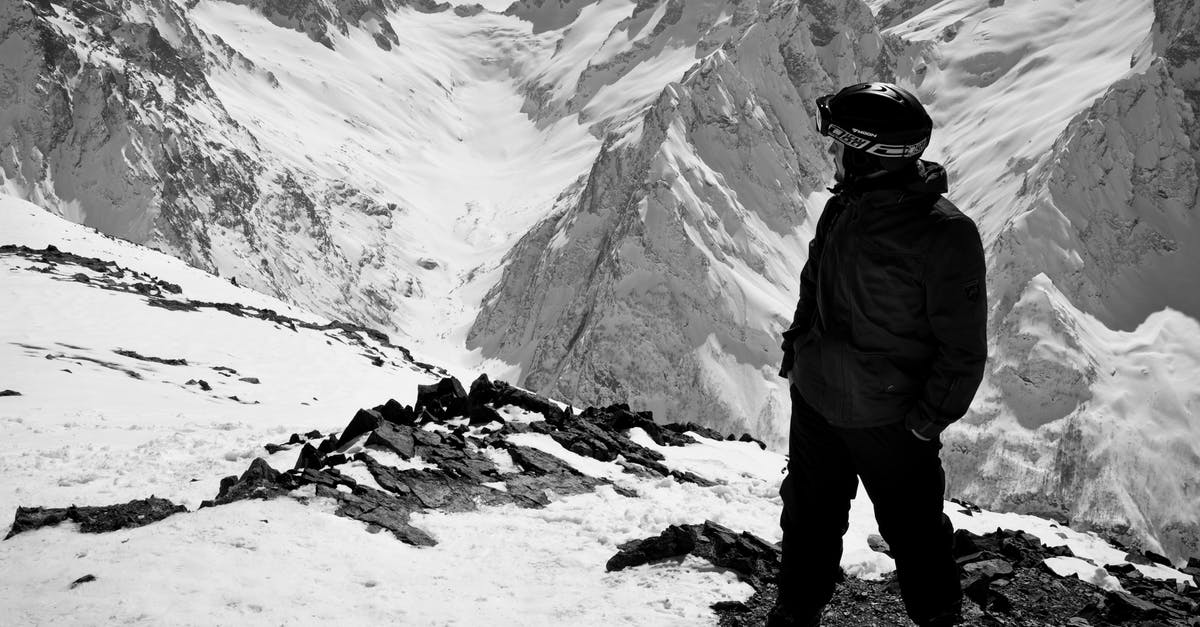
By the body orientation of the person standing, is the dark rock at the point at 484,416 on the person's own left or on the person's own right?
on the person's own right

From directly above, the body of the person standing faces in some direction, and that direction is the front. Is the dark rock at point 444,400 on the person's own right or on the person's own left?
on the person's own right

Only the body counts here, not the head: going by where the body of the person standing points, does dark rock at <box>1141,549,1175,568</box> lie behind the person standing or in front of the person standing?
behind

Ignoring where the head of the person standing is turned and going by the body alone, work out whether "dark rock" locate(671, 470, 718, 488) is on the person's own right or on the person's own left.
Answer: on the person's own right
